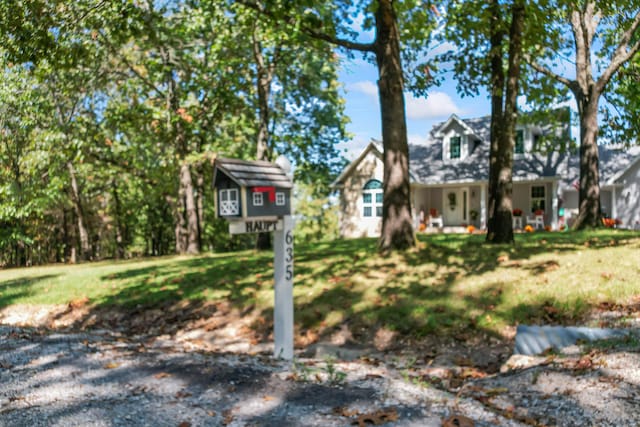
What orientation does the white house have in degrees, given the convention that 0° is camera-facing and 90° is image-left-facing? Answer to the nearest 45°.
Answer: approximately 0°

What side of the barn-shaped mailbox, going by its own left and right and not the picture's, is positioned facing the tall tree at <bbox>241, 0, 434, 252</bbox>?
back

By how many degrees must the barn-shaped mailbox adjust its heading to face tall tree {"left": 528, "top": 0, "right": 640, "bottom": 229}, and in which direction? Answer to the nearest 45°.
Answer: approximately 180°

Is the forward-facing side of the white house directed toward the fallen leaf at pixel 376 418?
yes

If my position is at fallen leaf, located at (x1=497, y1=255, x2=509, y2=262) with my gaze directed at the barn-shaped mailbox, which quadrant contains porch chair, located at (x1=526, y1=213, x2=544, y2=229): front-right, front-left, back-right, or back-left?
back-right

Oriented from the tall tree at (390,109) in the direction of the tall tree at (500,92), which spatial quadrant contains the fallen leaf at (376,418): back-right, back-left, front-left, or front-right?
back-right

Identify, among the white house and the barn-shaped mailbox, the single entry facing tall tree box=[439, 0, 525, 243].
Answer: the white house

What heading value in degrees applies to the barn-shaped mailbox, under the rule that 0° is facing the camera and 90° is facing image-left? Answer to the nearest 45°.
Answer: approximately 45°

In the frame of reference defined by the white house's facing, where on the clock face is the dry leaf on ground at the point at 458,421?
The dry leaf on ground is roughly at 12 o'clock from the white house.

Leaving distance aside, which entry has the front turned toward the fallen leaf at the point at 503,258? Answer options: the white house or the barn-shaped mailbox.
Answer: the white house

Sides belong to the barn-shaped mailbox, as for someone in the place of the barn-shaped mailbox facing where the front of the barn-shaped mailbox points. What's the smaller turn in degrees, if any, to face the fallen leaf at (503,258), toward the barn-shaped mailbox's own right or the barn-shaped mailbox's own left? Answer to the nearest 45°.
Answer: approximately 180°

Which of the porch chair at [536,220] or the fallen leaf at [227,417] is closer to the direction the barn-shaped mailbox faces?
the fallen leaf

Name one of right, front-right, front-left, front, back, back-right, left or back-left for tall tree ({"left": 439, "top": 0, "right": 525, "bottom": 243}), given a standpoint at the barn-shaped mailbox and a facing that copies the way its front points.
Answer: back

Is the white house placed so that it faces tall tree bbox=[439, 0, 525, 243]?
yes
